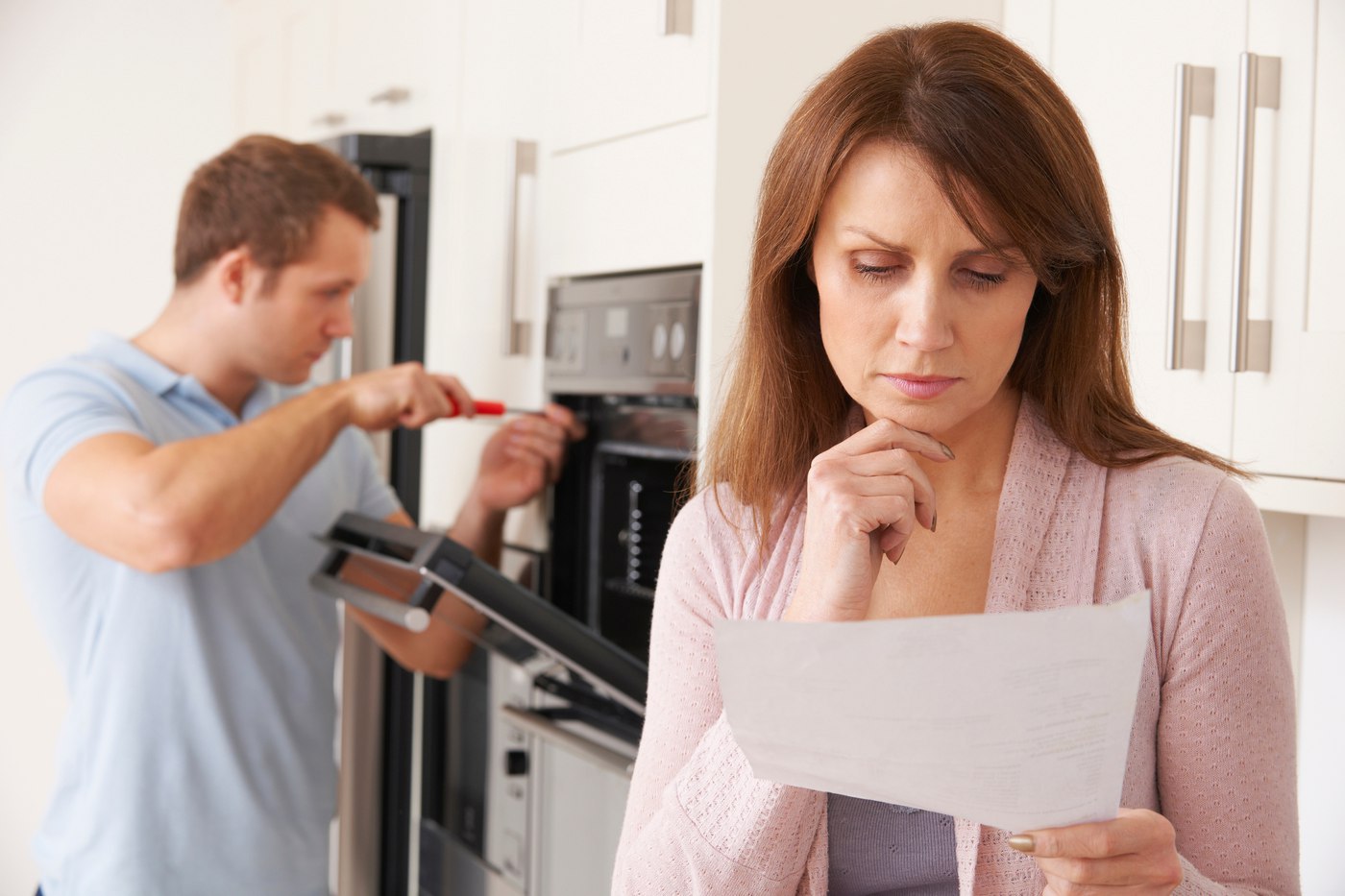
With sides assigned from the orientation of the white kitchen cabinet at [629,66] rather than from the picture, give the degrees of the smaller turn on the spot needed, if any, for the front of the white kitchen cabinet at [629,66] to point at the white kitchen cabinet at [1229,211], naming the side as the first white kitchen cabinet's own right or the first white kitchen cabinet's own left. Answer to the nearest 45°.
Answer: approximately 90° to the first white kitchen cabinet's own left

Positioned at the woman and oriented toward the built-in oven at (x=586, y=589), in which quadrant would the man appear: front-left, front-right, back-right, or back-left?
front-left

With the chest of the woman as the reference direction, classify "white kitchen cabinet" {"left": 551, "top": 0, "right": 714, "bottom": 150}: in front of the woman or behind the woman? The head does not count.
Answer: behind

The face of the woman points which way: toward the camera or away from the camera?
toward the camera

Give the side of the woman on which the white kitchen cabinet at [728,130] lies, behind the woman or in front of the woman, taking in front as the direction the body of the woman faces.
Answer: behind

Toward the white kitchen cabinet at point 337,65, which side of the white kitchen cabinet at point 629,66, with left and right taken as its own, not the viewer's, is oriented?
right

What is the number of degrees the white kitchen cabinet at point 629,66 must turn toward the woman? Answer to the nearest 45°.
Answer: approximately 45° to its left

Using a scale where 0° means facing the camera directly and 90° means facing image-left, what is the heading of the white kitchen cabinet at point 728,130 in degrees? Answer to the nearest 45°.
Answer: approximately 45°

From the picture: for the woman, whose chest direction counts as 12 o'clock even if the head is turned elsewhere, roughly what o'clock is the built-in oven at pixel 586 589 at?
The built-in oven is roughly at 5 o'clock from the woman.

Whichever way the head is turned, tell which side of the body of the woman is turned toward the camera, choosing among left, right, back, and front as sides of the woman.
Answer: front

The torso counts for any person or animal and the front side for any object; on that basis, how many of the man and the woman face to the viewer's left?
0

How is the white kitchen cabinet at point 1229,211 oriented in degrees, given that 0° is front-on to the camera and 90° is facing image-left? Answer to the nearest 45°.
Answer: approximately 45°

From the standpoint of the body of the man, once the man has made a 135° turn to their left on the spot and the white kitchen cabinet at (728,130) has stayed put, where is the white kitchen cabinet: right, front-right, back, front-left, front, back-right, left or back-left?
back-right

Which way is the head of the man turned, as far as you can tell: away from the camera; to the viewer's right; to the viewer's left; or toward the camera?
to the viewer's right

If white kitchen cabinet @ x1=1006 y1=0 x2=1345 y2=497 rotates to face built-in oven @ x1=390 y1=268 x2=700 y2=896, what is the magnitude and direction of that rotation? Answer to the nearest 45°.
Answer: approximately 90° to its right

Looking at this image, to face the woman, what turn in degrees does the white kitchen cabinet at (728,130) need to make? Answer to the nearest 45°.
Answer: approximately 45° to its left
